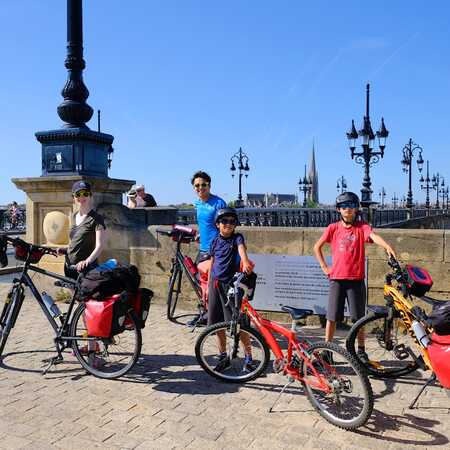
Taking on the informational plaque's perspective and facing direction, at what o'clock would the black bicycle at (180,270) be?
The black bicycle is roughly at 3 o'clock from the informational plaque.

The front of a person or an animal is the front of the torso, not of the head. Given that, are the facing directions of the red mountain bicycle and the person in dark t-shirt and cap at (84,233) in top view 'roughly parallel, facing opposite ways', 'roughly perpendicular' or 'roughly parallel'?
roughly perpendicular

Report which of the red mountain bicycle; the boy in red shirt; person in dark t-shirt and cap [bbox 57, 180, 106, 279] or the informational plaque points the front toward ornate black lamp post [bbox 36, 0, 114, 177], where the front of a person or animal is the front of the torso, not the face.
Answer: the red mountain bicycle

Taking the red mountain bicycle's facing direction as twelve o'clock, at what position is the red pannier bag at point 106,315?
The red pannier bag is roughly at 11 o'clock from the red mountain bicycle.

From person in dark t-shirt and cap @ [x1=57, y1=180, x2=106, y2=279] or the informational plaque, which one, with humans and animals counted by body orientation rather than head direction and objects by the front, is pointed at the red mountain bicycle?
the informational plaque

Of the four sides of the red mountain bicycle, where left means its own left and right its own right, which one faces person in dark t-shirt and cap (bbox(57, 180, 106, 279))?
front

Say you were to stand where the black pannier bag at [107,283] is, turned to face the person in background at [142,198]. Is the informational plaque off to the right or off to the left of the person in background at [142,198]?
right

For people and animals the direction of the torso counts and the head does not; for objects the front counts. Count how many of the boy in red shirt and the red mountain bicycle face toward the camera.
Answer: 1

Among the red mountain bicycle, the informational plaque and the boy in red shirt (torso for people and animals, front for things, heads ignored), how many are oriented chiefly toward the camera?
2

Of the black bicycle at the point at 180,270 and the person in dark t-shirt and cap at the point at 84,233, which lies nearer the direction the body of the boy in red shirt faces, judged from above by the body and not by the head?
the person in dark t-shirt and cap

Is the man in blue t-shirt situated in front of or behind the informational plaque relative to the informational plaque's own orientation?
in front

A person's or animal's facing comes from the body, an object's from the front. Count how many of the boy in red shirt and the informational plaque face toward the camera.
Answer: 2

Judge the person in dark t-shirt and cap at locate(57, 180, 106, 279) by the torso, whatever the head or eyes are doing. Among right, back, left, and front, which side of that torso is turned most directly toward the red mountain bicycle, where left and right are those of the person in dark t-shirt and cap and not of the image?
left

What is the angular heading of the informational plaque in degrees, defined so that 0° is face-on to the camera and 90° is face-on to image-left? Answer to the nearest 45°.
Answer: approximately 0°

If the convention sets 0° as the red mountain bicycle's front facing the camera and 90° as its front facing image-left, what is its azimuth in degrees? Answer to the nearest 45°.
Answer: approximately 135°

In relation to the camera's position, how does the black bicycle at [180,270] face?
facing the viewer and to the left of the viewer
